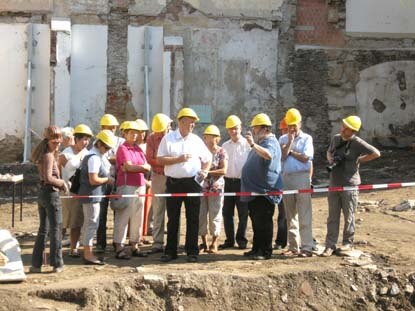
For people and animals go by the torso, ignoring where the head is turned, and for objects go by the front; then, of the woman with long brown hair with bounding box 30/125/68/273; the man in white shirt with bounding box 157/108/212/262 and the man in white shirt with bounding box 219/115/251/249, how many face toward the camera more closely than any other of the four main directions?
2

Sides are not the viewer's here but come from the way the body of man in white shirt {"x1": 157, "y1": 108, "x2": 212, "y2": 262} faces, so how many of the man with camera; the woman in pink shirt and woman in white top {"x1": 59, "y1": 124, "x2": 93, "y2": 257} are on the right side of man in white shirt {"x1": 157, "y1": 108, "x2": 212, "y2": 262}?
2

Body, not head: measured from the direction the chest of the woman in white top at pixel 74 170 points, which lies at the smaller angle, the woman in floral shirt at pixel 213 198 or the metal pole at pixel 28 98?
the woman in floral shirt

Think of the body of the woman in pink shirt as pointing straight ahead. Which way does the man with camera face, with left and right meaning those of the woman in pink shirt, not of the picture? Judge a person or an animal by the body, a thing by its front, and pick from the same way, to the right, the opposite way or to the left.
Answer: to the right

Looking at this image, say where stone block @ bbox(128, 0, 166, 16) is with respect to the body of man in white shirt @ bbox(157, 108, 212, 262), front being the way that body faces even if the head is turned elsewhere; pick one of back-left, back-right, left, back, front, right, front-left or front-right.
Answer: back

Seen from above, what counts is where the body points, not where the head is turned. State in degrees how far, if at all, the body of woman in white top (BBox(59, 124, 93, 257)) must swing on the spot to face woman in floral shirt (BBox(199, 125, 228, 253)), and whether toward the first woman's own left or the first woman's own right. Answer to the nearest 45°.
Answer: approximately 45° to the first woman's own left

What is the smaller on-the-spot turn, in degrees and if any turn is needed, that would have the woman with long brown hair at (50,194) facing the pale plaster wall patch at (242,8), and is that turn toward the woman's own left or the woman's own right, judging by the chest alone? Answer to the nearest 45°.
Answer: approximately 45° to the woman's own left

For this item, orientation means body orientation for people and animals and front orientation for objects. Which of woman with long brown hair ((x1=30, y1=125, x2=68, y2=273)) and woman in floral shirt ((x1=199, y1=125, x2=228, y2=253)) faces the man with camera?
woman with long brown hair ((x1=30, y1=125, x2=68, y2=273))

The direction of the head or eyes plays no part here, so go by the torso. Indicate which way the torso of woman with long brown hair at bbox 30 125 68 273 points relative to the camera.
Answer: to the viewer's right

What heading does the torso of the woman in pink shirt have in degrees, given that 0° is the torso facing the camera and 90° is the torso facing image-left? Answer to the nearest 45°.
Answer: approximately 315°

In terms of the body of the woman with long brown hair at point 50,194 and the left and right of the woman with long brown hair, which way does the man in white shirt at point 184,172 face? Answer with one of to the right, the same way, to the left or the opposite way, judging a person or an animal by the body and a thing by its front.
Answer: to the right

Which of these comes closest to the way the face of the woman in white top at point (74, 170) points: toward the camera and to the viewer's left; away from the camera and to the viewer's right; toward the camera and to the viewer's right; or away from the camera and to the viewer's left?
toward the camera and to the viewer's right
